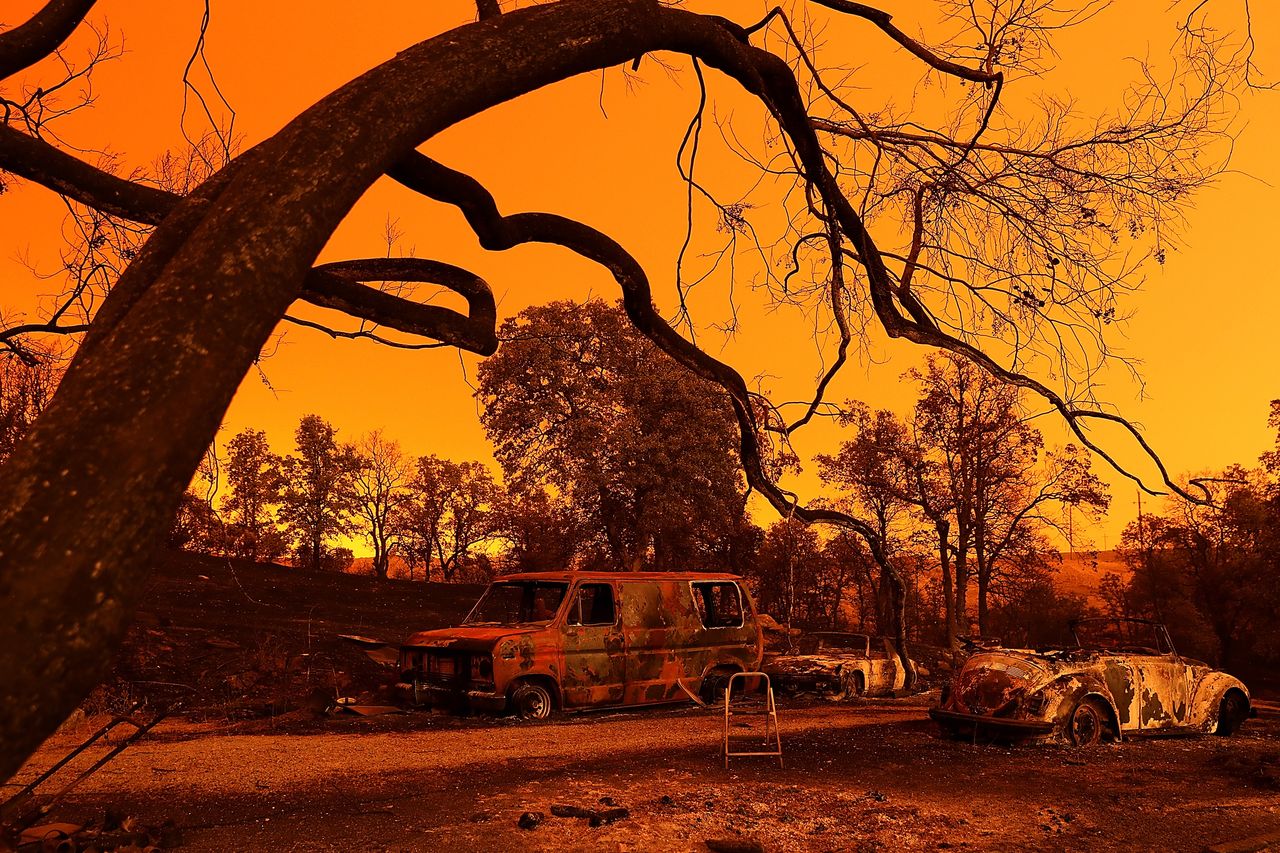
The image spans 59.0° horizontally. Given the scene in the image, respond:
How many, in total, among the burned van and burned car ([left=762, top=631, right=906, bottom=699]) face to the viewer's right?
0

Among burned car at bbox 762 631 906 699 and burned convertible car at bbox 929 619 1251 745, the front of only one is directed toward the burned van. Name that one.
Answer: the burned car

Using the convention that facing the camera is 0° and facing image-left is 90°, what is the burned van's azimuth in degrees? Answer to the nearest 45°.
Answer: approximately 45°

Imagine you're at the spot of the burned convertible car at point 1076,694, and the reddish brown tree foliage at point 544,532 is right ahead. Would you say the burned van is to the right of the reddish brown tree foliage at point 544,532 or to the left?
left

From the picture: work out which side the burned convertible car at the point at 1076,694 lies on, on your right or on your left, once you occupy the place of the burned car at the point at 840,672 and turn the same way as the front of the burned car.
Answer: on your left

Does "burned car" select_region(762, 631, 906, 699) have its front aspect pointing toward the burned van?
yes

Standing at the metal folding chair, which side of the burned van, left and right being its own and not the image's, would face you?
left
